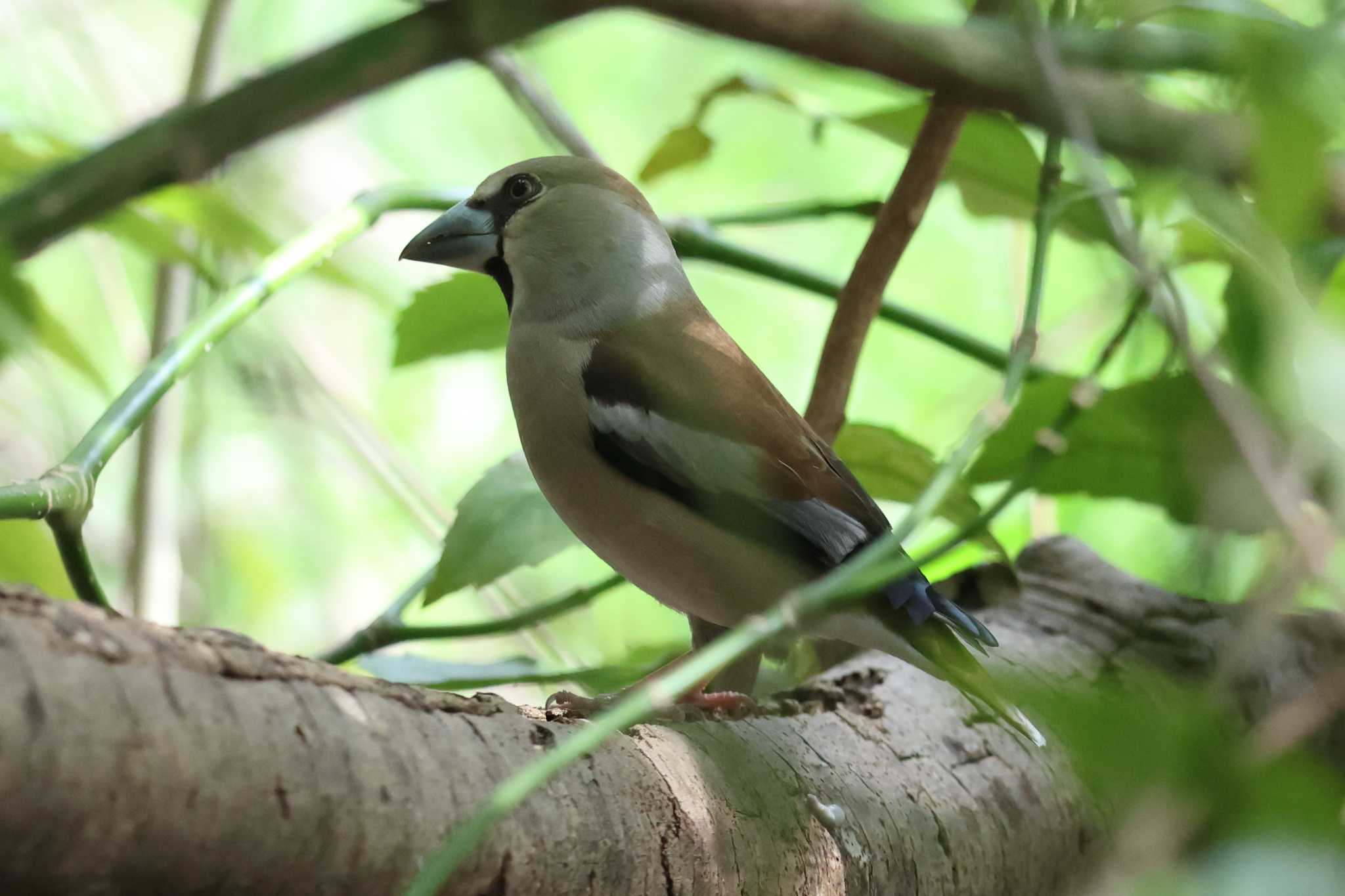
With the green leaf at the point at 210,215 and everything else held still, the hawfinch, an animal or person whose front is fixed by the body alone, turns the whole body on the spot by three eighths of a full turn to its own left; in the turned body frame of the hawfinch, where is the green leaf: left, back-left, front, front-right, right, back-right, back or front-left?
back-right

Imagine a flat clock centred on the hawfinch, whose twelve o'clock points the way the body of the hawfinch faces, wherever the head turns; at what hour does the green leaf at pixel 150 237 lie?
The green leaf is roughly at 12 o'clock from the hawfinch.

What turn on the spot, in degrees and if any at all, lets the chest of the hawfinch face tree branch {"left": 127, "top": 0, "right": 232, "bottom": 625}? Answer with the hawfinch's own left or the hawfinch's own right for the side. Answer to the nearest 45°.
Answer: approximately 45° to the hawfinch's own right

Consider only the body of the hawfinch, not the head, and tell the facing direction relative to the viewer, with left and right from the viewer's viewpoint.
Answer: facing to the left of the viewer
